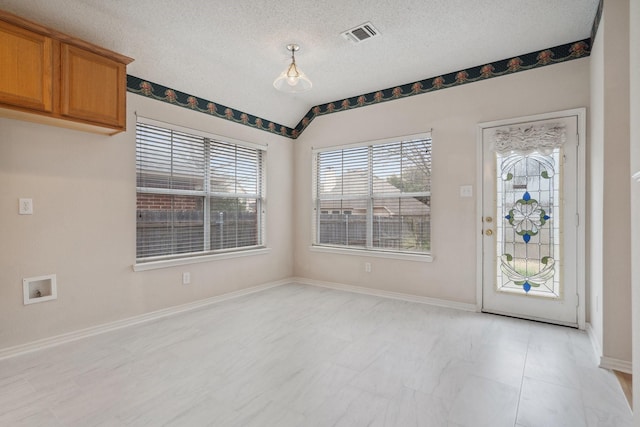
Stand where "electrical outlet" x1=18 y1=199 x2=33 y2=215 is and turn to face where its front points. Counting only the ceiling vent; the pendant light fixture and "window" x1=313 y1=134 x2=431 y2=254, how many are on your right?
0

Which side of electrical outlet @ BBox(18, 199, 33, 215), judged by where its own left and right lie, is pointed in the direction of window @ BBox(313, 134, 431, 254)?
left

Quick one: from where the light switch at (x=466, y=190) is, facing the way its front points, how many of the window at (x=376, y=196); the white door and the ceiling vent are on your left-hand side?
1

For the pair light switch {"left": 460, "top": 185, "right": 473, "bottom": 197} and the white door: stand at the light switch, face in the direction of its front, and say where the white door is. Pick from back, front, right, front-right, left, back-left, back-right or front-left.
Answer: left

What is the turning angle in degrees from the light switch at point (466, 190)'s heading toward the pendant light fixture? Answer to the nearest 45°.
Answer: approximately 45° to its right

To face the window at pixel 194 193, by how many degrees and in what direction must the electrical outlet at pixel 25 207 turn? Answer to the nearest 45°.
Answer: approximately 90° to its left

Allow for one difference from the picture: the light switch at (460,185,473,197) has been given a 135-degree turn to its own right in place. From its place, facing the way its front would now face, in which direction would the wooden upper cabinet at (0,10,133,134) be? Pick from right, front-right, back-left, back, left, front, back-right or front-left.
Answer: left

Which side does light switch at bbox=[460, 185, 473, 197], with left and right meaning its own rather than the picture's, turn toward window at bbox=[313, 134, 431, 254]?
right

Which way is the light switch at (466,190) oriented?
toward the camera

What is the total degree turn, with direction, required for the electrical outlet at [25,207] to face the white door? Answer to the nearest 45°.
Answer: approximately 45° to its left

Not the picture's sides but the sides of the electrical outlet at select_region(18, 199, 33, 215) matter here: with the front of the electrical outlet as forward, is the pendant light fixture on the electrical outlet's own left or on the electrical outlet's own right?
on the electrical outlet's own left

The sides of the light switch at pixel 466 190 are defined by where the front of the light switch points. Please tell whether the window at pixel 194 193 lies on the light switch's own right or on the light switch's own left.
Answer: on the light switch's own right

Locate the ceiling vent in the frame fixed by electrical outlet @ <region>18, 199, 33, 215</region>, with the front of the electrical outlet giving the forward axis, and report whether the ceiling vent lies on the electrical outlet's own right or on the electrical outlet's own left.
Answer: on the electrical outlet's own left

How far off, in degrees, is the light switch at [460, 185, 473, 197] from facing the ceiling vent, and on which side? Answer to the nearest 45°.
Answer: approximately 45° to its right
